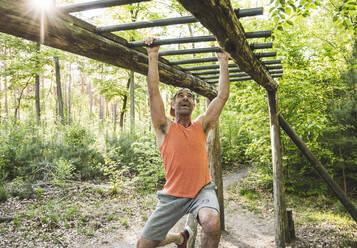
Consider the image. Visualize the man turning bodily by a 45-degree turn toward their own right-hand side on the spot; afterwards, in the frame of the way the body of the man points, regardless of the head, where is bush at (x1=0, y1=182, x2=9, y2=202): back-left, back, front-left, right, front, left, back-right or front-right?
right

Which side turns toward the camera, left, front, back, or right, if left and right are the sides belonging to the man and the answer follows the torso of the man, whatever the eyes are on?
front

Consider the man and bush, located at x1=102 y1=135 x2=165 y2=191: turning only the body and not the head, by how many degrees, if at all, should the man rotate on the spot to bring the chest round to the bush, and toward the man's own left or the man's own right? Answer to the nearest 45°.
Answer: approximately 180°

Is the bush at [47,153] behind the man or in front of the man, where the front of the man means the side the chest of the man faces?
behind

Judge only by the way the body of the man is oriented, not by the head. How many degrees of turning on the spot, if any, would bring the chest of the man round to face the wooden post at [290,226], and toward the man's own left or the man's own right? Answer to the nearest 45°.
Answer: approximately 135° to the man's own left

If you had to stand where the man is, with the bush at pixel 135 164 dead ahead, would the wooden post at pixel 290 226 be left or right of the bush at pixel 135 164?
right
